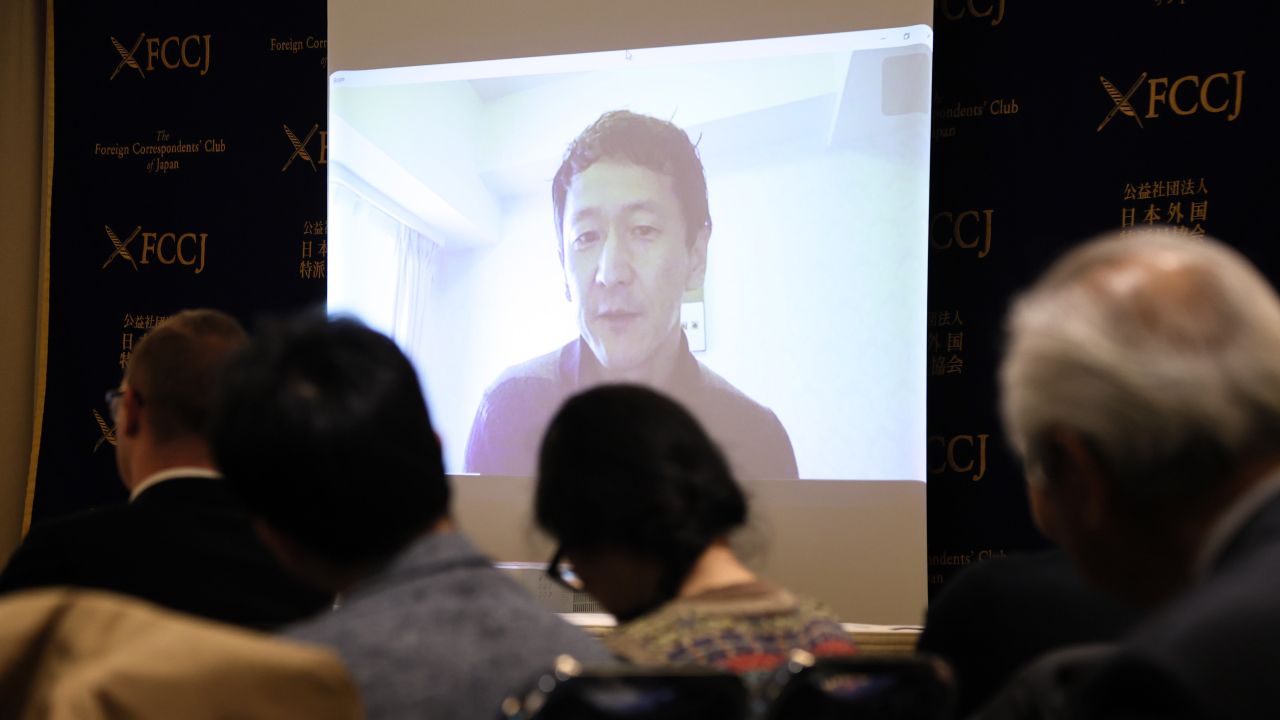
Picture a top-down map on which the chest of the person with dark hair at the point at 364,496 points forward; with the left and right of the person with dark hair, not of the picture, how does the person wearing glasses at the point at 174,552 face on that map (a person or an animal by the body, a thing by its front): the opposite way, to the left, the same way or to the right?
the same way

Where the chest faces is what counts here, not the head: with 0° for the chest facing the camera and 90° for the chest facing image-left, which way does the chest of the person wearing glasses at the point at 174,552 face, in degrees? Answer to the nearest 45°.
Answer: approximately 135°

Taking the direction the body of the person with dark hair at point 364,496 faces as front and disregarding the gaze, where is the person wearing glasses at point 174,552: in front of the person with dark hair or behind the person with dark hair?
in front

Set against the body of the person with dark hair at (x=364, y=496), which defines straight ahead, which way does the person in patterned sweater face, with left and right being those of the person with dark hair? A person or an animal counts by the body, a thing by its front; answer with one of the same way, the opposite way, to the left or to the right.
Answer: the same way

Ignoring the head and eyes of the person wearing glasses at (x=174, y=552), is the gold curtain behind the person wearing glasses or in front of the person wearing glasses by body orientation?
in front

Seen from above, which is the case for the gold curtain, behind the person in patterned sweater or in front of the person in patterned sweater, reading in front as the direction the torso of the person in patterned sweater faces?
in front

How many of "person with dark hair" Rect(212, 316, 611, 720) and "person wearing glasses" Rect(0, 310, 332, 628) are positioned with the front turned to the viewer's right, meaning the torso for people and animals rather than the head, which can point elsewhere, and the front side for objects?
0

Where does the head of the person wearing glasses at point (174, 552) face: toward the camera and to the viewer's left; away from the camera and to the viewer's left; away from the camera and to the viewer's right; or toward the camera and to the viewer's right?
away from the camera and to the viewer's left

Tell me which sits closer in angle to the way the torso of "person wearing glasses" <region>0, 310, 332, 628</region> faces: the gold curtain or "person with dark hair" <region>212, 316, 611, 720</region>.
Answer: the gold curtain

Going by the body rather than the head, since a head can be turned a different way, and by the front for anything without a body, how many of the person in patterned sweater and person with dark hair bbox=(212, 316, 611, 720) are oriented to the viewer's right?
0
